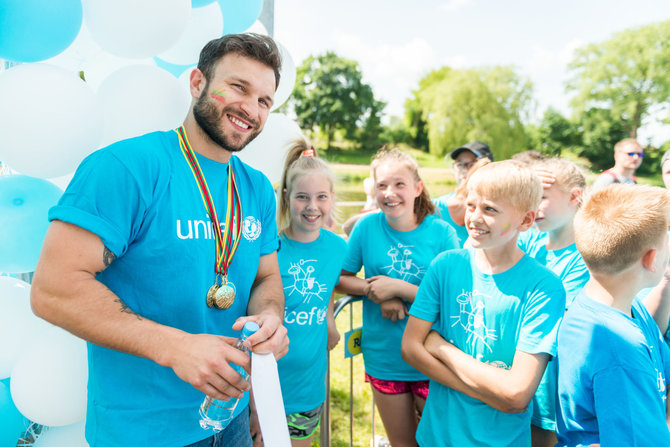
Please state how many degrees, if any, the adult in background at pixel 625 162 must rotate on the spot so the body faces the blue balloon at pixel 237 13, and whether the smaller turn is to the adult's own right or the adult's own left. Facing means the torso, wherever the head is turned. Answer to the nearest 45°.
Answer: approximately 45° to the adult's own right

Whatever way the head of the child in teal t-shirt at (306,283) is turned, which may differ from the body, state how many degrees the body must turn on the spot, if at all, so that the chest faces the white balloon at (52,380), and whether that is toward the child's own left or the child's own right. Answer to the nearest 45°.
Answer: approximately 45° to the child's own right

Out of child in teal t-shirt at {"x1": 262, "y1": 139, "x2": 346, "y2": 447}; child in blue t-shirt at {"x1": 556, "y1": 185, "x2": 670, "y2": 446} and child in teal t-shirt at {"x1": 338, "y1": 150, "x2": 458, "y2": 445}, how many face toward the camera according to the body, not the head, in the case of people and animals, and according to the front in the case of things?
2

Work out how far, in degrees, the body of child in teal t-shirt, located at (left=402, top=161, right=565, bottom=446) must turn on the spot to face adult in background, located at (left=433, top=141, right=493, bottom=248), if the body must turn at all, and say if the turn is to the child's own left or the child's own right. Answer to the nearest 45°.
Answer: approximately 135° to the child's own right

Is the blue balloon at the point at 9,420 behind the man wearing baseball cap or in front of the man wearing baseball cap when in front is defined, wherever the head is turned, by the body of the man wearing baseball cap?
in front

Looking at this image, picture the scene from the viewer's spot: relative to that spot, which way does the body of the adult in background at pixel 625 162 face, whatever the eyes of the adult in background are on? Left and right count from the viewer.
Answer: facing the viewer and to the right of the viewer

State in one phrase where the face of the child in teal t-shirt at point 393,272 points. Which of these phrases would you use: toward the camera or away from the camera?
toward the camera

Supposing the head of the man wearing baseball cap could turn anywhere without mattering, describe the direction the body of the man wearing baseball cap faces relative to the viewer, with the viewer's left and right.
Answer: facing the viewer and to the left of the viewer

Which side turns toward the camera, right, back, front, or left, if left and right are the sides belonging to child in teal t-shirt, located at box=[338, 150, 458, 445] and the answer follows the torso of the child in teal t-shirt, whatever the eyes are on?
front
